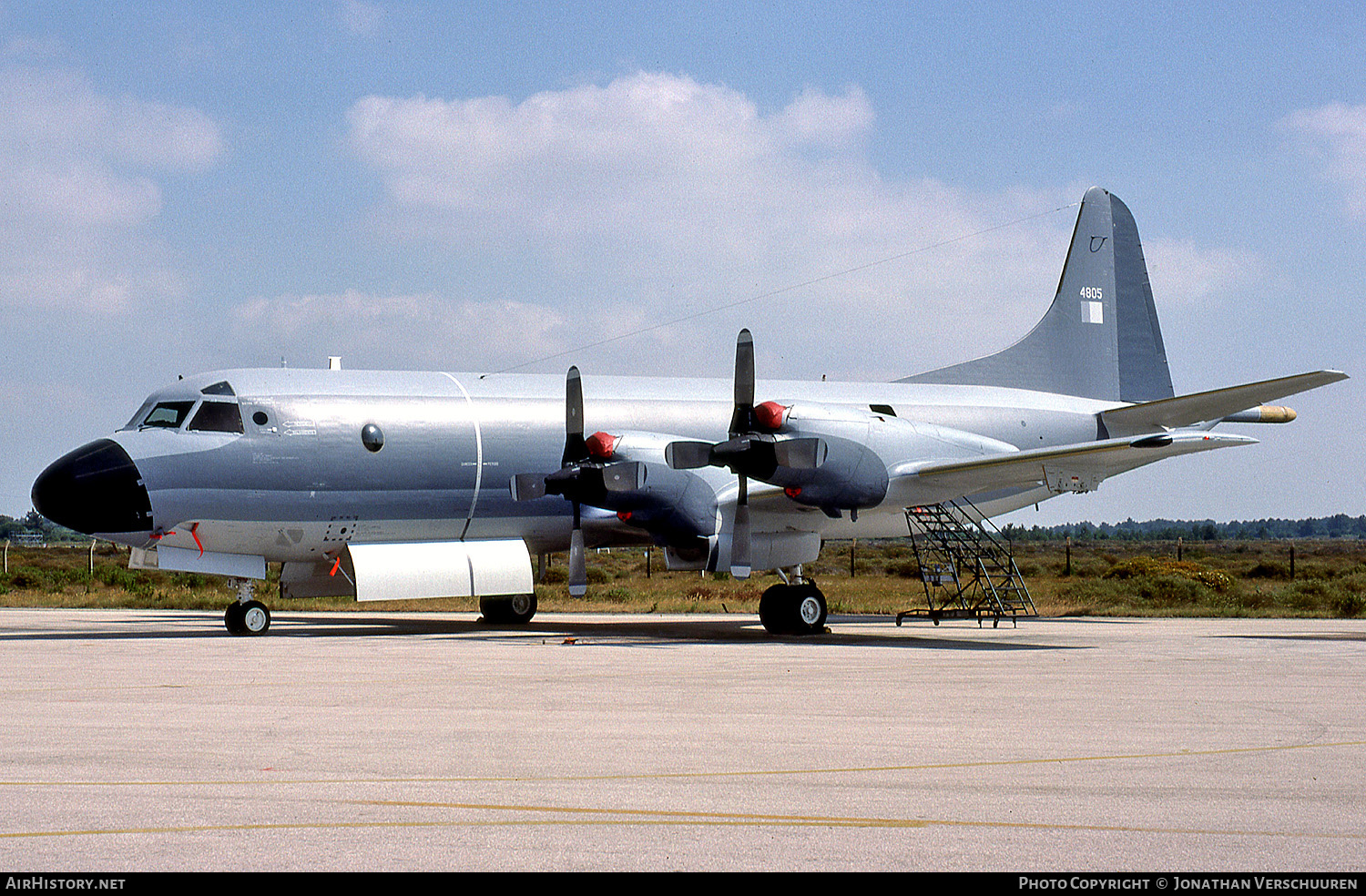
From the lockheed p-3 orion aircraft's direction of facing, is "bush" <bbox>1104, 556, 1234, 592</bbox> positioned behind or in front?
behind

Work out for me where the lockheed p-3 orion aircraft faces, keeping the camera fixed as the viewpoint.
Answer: facing the viewer and to the left of the viewer
